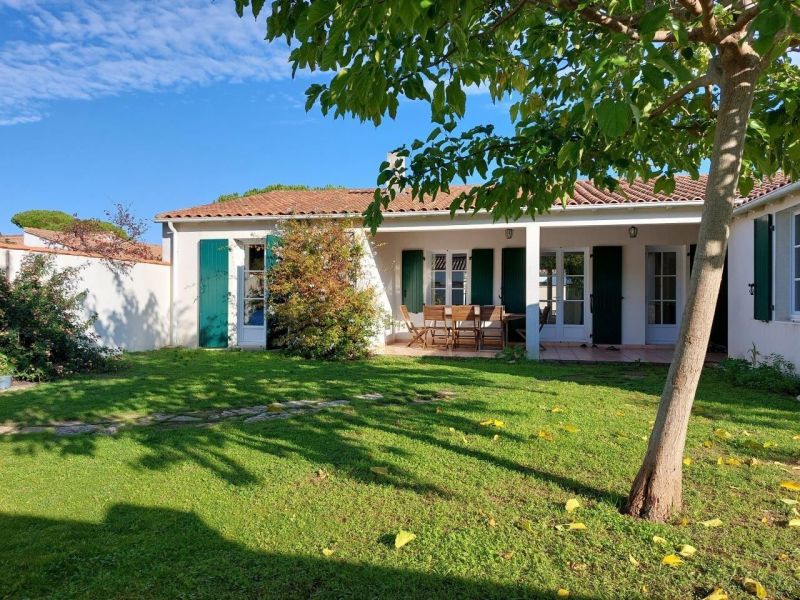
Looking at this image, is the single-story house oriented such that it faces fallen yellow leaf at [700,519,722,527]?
yes

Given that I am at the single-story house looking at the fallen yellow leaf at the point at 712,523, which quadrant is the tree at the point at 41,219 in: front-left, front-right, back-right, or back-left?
back-right

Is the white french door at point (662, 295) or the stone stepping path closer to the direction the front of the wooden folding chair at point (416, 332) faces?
the white french door

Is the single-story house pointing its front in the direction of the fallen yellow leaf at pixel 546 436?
yes

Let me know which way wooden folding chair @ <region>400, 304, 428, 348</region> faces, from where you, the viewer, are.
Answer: facing to the right of the viewer

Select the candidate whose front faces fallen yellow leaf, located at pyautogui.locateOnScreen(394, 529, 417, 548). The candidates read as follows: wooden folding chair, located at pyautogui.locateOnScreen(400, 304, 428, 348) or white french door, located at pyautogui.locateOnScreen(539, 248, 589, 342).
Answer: the white french door

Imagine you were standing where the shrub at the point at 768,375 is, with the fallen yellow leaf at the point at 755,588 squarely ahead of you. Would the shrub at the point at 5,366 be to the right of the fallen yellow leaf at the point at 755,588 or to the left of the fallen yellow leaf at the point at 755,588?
right

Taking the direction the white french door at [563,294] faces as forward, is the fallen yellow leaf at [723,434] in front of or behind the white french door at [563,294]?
in front

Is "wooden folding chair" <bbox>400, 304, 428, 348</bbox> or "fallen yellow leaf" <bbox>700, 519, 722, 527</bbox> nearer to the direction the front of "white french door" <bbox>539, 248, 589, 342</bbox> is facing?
the fallen yellow leaf

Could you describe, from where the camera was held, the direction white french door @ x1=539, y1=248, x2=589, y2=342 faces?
facing the viewer

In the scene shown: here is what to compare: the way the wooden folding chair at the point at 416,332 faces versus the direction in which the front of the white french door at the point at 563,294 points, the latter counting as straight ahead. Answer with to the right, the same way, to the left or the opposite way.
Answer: to the left

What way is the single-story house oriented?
toward the camera

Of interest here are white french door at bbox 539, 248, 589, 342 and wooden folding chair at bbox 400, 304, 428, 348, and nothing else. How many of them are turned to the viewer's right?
1

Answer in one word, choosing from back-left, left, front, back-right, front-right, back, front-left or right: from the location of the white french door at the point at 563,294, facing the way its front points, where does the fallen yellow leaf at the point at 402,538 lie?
front

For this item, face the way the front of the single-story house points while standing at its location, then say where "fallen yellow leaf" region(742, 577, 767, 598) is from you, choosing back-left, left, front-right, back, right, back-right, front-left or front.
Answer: front

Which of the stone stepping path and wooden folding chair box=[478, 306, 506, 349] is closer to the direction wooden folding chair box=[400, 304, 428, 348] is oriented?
the wooden folding chair
